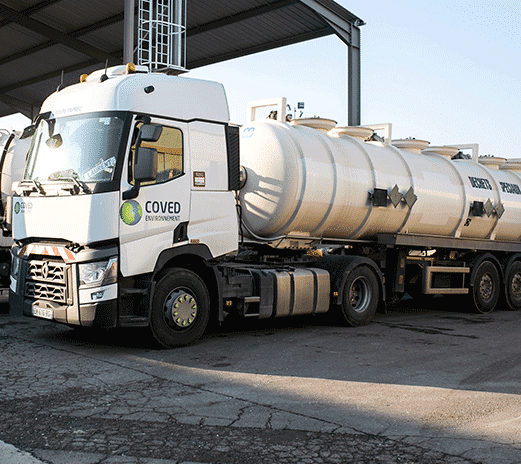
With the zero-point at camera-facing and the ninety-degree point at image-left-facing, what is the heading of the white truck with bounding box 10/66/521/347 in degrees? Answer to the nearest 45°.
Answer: approximately 45°

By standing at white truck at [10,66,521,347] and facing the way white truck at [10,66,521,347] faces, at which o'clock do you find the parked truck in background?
The parked truck in background is roughly at 3 o'clock from the white truck.

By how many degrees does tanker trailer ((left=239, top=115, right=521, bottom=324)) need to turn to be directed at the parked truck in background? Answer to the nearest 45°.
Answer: approximately 45° to its right

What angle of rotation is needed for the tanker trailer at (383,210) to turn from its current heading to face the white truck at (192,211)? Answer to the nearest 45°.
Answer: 0° — it already faces it

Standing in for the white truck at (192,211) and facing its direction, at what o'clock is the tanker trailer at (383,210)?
The tanker trailer is roughly at 6 o'clock from the white truck.
